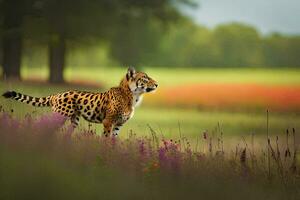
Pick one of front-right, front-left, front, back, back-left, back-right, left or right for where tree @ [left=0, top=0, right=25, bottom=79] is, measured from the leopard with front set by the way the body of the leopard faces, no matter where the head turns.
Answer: back-left

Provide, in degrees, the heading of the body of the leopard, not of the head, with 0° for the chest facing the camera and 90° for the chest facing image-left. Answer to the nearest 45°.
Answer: approximately 270°
